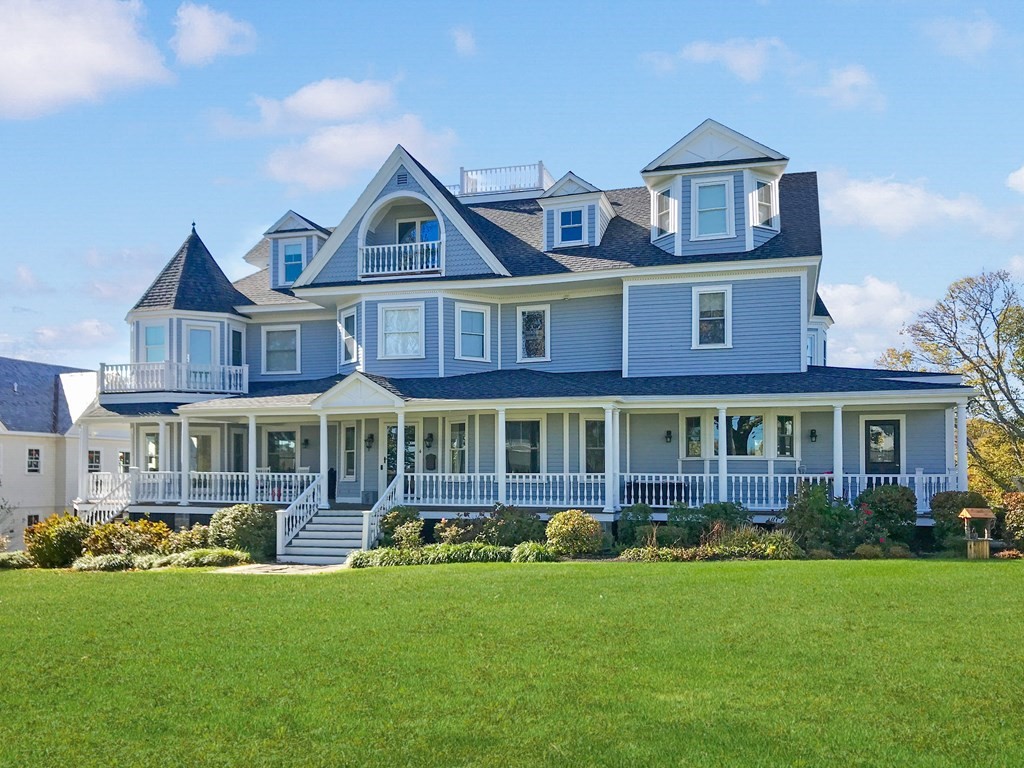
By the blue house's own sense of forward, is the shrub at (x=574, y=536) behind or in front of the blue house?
in front

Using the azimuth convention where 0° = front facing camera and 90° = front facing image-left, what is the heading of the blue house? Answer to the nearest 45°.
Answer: approximately 0°

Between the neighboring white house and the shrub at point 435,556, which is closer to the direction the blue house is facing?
the shrub

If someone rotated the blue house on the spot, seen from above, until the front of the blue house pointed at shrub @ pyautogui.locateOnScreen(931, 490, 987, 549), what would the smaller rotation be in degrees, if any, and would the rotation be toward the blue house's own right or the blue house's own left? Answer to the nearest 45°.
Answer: approximately 45° to the blue house's own left

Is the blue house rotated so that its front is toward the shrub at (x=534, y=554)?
yes

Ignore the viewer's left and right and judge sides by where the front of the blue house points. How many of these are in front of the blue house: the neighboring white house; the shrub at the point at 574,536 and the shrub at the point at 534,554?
2

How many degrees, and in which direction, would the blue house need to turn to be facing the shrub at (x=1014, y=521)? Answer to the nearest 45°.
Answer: approximately 45° to its left
